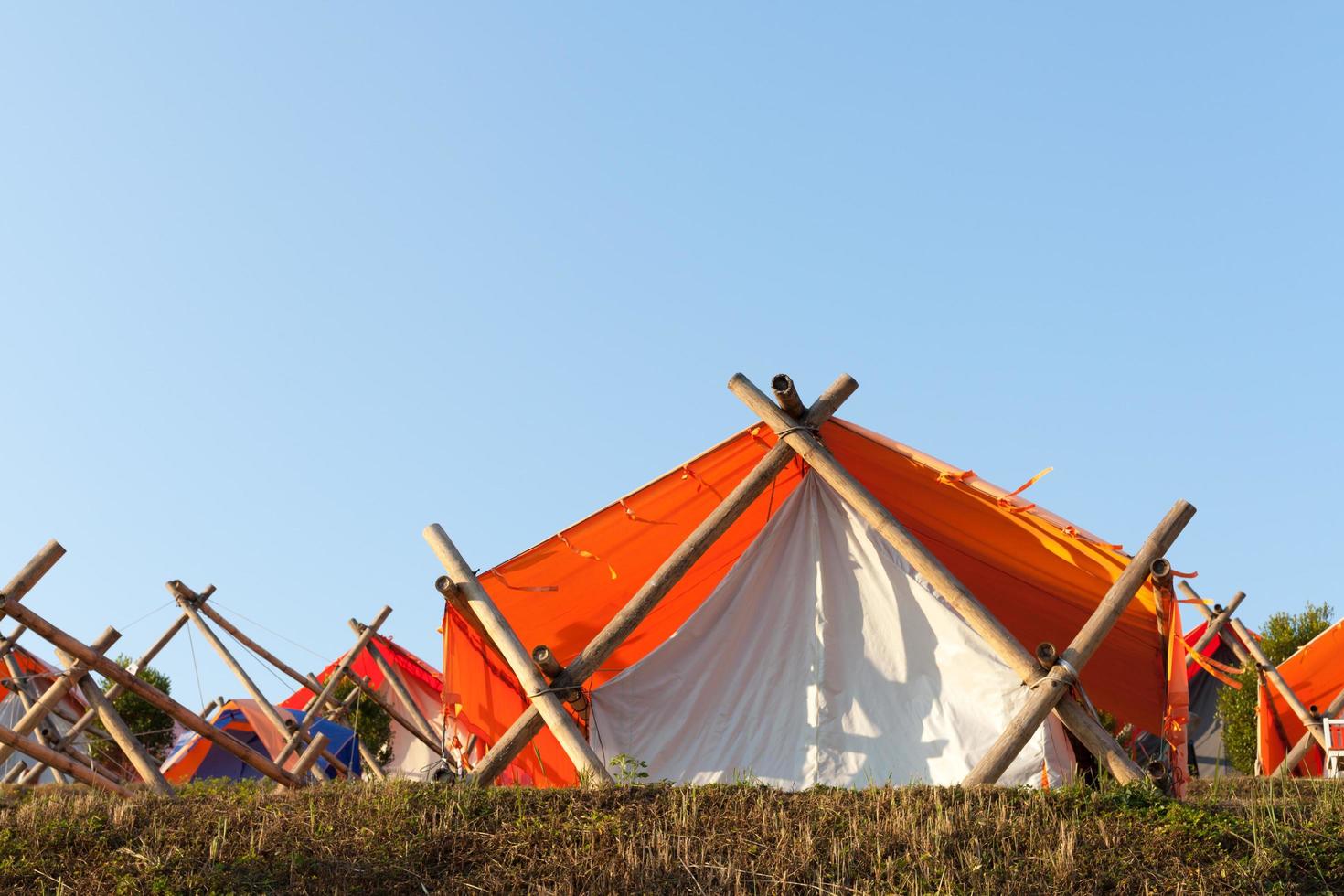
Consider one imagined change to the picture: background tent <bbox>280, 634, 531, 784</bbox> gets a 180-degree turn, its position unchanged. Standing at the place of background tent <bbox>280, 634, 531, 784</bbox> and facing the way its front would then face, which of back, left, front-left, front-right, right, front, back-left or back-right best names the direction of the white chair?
back-right

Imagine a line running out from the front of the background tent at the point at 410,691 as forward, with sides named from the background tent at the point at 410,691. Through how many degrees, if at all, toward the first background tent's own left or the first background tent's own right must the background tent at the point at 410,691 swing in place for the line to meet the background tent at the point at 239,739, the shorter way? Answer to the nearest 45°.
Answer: approximately 45° to the first background tent's own right

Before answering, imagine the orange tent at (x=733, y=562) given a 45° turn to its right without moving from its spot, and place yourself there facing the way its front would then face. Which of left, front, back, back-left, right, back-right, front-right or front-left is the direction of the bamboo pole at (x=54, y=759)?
front-right

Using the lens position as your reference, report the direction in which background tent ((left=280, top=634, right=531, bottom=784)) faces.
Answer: facing the viewer

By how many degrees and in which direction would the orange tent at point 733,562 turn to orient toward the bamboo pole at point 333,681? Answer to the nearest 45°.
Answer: approximately 135° to its right

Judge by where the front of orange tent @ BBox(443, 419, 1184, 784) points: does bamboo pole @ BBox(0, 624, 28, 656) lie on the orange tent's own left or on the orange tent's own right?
on the orange tent's own right

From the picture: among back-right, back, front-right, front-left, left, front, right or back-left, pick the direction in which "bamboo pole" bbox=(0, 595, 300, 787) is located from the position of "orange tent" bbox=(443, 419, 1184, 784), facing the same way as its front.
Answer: right

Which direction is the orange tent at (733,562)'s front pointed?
toward the camera

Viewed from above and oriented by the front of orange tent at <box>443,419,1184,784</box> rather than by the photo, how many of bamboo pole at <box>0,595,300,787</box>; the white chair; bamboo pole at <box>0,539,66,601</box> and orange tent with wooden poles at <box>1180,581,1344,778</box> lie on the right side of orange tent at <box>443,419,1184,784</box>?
2

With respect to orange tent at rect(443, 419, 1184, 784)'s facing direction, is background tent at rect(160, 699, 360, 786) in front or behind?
behind

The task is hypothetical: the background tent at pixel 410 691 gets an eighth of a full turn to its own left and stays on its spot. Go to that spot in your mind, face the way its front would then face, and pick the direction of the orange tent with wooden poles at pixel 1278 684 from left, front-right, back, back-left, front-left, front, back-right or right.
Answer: front

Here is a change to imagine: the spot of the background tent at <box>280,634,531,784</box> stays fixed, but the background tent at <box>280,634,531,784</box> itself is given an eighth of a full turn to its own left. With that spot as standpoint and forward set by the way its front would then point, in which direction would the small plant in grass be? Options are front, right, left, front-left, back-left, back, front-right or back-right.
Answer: front-right
